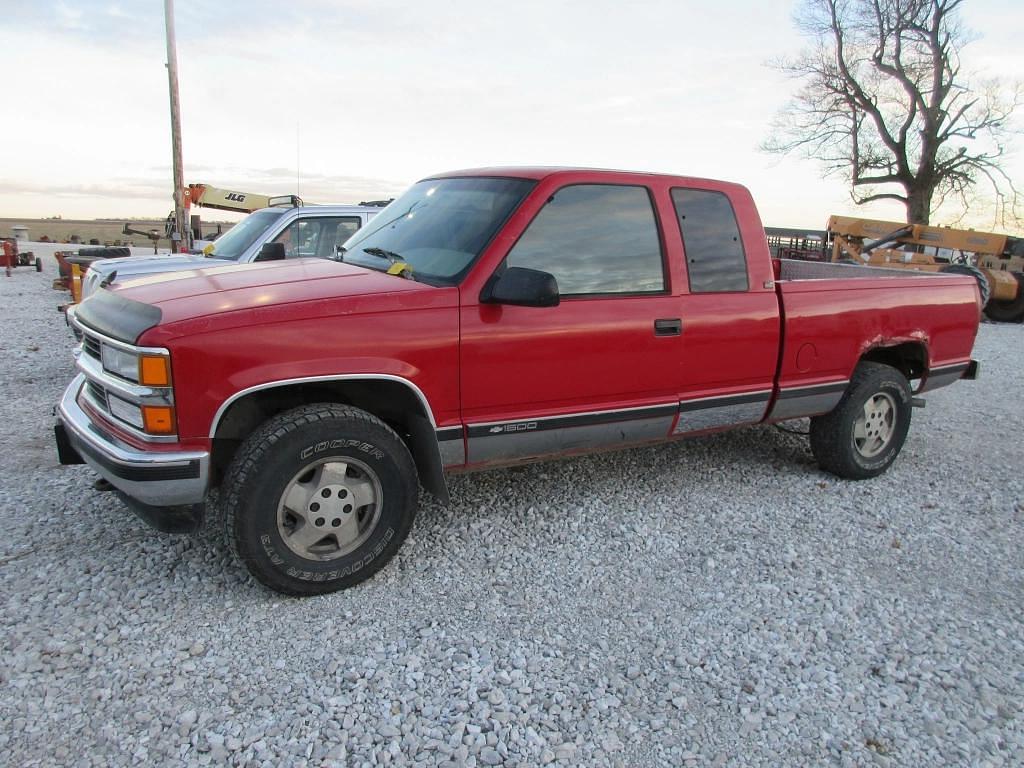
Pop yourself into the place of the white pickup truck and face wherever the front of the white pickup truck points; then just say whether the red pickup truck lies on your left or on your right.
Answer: on your left

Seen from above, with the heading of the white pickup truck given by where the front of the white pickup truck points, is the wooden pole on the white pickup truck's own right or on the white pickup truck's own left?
on the white pickup truck's own right

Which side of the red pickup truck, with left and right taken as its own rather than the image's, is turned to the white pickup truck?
right

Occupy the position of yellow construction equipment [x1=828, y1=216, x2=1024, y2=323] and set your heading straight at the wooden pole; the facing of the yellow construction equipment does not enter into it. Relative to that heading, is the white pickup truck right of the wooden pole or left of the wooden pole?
left

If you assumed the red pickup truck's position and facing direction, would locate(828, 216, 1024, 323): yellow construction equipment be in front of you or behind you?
behind

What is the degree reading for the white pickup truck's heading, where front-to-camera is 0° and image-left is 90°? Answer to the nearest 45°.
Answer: approximately 45°

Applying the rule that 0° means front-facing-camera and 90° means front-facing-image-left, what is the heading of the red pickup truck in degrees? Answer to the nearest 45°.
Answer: approximately 45°
